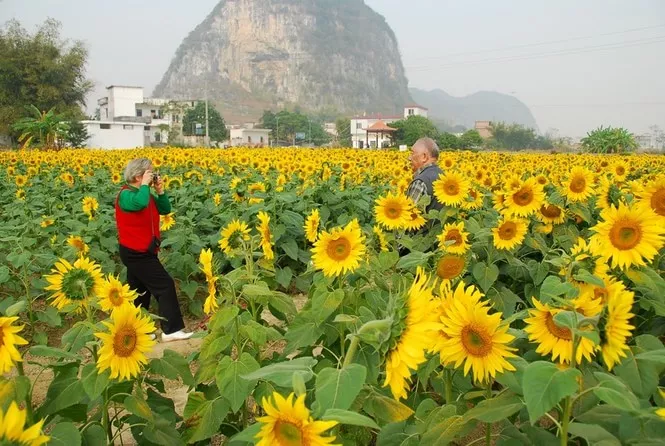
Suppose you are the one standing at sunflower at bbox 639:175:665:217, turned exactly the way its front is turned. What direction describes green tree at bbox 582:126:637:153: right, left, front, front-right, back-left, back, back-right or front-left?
back

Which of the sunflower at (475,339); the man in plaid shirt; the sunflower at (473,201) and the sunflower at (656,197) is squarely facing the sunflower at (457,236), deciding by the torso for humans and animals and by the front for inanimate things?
the sunflower at (473,201)

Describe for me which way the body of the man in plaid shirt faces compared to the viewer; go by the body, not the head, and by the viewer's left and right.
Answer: facing to the left of the viewer

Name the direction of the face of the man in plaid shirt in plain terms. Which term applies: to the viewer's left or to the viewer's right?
to the viewer's left

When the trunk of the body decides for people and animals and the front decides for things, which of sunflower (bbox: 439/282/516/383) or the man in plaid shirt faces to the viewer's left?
the man in plaid shirt

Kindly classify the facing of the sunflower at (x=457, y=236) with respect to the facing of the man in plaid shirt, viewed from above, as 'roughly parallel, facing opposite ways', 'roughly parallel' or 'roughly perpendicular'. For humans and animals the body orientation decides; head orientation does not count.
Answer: roughly perpendicular

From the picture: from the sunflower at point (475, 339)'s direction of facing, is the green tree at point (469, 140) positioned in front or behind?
behind

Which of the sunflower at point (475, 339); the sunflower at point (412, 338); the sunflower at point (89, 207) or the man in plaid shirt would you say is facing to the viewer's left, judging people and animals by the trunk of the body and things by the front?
the man in plaid shirt

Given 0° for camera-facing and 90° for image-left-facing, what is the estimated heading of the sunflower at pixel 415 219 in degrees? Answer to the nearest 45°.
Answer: approximately 0°
